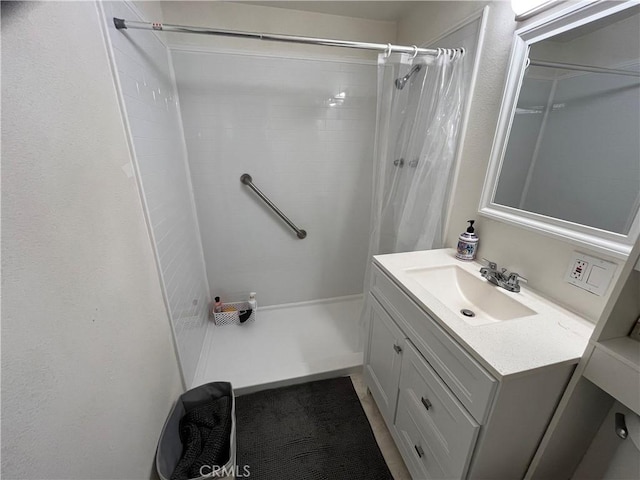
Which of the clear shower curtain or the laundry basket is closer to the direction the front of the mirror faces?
the laundry basket

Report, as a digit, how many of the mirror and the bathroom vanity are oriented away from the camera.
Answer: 0

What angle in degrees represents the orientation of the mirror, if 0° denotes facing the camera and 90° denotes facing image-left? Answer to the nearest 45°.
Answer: approximately 45°

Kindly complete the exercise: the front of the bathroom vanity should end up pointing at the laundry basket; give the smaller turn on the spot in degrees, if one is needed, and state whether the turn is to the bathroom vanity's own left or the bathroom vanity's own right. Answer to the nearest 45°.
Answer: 0° — it already faces it

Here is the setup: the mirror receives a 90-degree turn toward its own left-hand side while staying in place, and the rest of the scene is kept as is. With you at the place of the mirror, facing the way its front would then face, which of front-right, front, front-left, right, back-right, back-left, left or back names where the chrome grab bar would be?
back-right

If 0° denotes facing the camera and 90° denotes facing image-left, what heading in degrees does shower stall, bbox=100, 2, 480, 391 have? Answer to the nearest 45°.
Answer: approximately 0°

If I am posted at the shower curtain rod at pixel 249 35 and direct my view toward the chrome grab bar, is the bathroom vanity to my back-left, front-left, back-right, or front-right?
back-right
